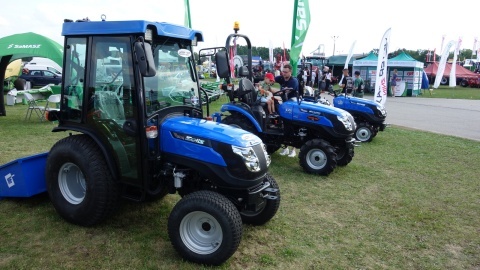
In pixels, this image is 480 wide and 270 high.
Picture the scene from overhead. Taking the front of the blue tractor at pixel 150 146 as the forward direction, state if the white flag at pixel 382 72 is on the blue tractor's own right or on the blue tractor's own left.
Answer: on the blue tractor's own left

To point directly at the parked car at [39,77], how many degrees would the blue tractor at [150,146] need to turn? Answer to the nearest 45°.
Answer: approximately 135° to its left

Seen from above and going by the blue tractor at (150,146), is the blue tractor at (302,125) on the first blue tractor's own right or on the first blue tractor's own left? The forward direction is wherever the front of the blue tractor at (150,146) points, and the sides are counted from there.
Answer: on the first blue tractor's own left

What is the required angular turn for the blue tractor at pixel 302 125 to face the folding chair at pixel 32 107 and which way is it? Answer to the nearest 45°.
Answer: approximately 180°

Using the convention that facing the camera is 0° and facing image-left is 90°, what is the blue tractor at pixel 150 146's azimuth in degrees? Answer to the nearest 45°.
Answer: approximately 315°

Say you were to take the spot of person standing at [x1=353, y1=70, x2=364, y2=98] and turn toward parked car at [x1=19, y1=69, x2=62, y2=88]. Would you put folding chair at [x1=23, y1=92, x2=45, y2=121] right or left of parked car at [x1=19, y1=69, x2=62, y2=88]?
left

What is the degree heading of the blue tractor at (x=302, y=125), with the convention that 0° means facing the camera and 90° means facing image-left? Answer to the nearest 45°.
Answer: approximately 315°
